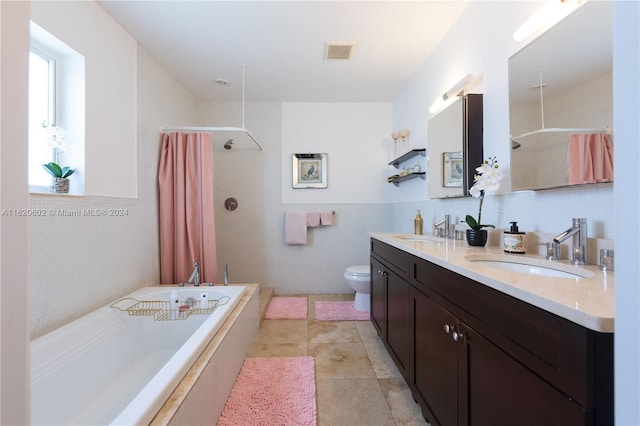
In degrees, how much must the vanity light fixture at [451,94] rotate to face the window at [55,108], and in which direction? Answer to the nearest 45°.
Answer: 0° — it already faces it

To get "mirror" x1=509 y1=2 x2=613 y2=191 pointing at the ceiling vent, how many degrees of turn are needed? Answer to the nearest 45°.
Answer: approximately 45° to its right

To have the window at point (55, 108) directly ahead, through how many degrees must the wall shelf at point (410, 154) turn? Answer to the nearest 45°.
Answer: approximately 45° to its left

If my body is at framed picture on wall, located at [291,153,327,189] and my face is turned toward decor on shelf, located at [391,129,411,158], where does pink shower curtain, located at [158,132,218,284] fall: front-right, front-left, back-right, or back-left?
back-right

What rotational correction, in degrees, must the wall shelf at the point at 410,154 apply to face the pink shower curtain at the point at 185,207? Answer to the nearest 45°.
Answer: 0° — it already faces it

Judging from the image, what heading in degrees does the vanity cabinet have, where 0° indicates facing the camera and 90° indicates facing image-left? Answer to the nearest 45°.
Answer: approximately 45°

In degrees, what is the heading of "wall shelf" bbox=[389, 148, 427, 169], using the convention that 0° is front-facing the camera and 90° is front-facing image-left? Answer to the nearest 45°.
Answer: approximately 90°
